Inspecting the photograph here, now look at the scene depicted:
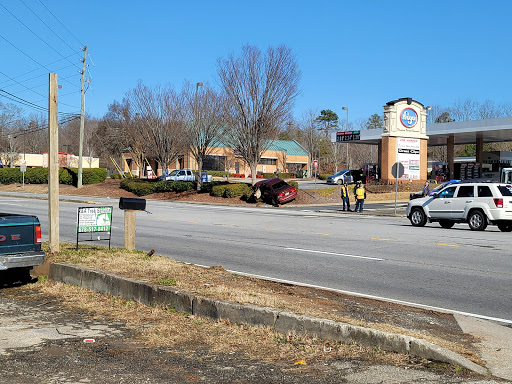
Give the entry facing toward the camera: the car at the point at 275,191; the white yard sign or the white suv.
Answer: the white yard sign

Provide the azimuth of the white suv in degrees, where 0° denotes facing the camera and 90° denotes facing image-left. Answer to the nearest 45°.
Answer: approximately 135°

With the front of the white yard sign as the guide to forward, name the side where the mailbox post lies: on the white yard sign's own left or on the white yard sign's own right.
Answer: on the white yard sign's own left

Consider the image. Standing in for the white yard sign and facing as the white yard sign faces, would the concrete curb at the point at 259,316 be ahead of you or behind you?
ahead

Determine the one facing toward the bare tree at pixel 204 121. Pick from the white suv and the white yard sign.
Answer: the white suv

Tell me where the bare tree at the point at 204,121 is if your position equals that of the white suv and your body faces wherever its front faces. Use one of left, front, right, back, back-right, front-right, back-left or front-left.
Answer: front

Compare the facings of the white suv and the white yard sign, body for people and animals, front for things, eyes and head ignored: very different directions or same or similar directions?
very different directions

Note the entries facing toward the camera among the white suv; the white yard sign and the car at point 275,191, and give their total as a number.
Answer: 1
